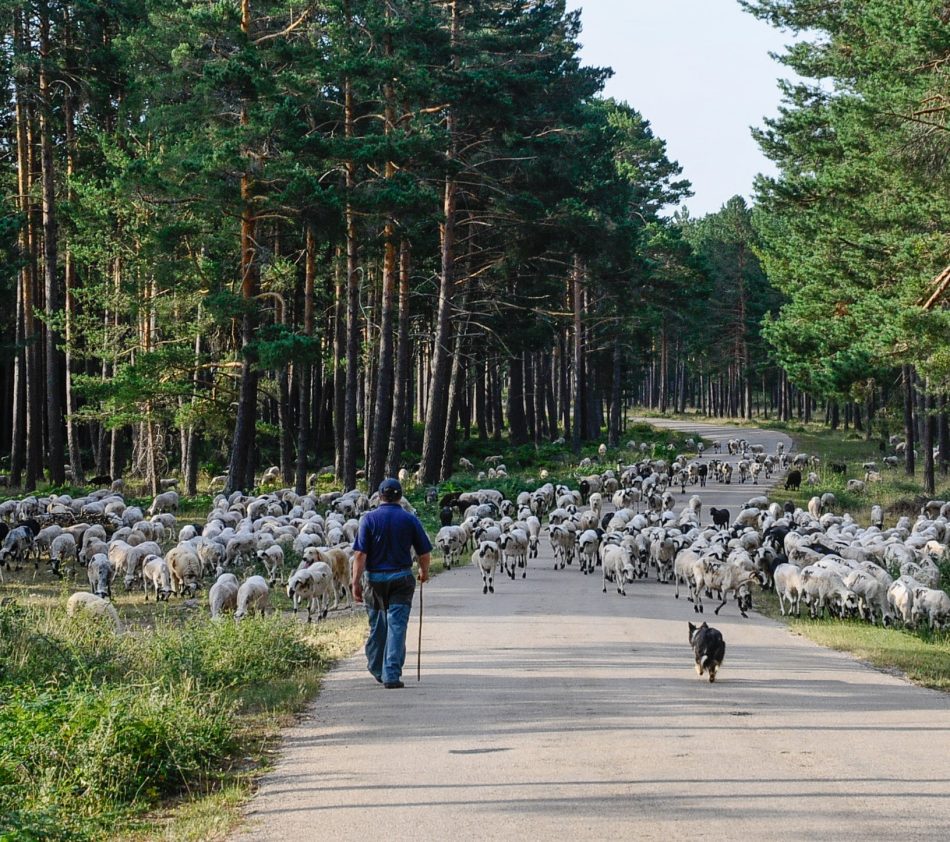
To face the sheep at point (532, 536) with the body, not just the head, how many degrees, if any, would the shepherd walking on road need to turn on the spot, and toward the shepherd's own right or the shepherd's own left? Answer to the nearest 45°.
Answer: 0° — they already face it

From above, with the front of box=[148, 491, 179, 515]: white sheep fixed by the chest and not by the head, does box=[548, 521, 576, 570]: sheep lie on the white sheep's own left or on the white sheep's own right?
on the white sheep's own left

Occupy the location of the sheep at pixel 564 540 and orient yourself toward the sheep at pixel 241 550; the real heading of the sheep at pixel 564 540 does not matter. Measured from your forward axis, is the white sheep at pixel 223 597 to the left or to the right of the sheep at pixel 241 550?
left

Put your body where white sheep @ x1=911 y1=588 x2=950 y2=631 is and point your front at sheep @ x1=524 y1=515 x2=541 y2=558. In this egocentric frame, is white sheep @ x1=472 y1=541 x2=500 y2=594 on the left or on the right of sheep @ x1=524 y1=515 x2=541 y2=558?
left

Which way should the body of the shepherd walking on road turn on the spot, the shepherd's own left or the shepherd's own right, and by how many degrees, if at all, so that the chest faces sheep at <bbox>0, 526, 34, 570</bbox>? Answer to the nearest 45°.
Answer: approximately 45° to the shepherd's own left

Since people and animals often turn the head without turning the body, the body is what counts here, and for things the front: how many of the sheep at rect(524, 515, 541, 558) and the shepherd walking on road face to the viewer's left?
0

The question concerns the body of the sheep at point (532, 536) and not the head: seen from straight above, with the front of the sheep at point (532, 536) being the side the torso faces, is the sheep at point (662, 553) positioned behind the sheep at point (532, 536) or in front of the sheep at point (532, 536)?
in front

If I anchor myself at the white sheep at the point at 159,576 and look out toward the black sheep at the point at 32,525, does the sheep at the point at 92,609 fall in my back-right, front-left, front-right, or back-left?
back-left

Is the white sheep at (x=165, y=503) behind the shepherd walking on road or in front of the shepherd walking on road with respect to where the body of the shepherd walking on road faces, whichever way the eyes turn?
in front

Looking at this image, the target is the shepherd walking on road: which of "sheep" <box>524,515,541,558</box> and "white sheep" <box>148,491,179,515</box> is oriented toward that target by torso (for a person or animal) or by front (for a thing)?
the "sheep" <box>524,515,541,558</box>

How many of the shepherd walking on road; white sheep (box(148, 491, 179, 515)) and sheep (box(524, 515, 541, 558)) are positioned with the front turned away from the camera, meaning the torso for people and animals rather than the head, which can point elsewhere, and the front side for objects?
1

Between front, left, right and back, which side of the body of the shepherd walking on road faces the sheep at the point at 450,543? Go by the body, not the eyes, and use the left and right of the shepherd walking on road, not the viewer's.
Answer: front

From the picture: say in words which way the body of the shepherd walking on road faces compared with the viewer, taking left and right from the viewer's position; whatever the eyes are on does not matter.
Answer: facing away from the viewer

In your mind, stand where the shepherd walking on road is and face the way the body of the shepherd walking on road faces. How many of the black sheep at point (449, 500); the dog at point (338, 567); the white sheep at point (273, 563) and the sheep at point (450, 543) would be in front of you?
4

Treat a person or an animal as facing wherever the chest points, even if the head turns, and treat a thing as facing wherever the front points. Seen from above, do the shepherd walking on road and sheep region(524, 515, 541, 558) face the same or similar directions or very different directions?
very different directions

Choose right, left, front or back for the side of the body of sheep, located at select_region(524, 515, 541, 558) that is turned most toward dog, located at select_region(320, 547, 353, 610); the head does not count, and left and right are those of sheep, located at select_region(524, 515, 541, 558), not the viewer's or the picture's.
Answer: front

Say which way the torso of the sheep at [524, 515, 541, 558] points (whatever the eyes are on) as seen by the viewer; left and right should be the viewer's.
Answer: facing the viewer
